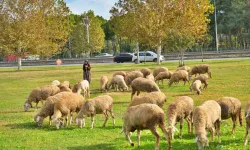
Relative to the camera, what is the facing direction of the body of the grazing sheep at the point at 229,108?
to the viewer's left

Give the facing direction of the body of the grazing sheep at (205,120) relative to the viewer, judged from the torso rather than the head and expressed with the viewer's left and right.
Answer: facing the viewer and to the left of the viewer

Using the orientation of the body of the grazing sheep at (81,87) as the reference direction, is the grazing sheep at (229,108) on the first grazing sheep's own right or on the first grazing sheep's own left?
on the first grazing sheep's own left

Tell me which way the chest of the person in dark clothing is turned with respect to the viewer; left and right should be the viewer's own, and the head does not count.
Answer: facing the viewer

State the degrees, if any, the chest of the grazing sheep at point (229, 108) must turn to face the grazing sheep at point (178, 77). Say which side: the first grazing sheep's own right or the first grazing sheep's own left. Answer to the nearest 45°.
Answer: approximately 90° to the first grazing sheep's own right

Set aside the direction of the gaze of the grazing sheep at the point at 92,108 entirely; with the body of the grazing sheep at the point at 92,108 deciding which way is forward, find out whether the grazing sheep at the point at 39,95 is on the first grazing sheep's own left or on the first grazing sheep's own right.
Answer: on the first grazing sheep's own right

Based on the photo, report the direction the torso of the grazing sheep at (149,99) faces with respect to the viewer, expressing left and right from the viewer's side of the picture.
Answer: facing to the left of the viewer

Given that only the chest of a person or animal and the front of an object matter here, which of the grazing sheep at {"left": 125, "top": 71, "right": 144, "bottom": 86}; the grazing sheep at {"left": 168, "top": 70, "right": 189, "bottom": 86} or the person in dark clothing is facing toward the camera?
the person in dark clothing

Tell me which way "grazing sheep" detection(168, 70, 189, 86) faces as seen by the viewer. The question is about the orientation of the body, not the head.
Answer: to the viewer's left

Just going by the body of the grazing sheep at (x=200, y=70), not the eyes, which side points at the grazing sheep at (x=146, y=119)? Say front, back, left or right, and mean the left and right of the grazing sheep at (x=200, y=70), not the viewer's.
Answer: left

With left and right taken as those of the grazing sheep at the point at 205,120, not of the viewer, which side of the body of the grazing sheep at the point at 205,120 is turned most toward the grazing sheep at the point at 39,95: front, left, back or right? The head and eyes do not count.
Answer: right

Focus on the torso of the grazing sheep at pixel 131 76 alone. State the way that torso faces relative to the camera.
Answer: to the viewer's left

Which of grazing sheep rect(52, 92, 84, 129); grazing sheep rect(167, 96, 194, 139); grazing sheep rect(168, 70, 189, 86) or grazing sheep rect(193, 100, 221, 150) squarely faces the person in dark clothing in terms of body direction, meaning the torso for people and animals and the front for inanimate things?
grazing sheep rect(168, 70, 189, 86)

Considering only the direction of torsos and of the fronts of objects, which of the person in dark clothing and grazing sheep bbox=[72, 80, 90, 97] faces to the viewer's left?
the grazing sheep

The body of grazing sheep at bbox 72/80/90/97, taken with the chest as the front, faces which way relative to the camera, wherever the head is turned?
to the viewer's left
